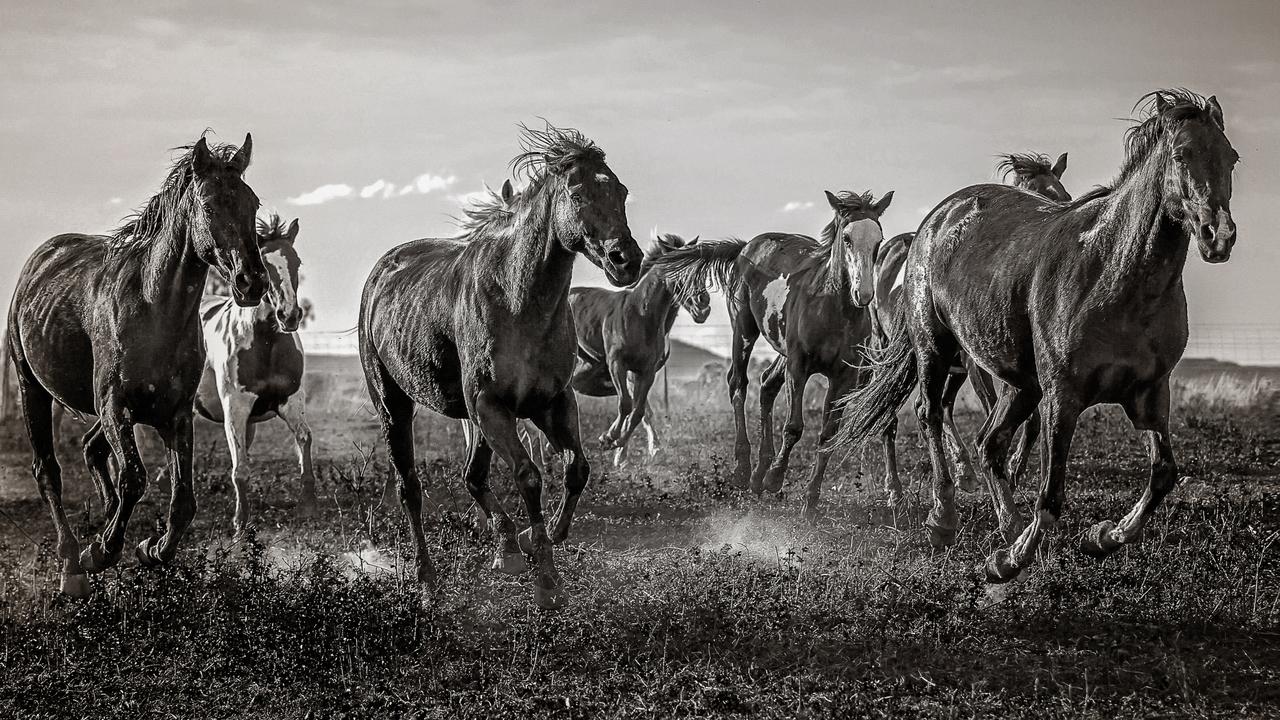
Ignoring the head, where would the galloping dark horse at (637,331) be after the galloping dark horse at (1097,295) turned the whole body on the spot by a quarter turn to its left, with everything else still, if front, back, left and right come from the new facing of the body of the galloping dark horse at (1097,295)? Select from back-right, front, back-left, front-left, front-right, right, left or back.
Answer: left

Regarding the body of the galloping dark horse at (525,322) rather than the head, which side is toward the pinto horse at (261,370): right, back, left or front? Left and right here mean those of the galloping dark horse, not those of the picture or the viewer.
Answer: back

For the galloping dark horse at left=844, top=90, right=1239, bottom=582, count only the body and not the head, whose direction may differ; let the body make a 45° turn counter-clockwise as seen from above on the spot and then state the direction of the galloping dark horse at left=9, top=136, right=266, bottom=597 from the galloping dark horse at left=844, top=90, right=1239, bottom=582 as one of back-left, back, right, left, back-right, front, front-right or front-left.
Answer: back

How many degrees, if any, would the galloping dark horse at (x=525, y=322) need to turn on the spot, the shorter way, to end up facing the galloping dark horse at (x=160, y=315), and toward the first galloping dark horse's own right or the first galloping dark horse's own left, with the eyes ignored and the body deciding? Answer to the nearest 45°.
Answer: approximately 135° to the first galloping dark horse's own right

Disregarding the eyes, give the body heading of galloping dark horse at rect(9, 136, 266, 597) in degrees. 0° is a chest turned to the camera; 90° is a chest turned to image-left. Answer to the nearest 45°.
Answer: approximately 315°

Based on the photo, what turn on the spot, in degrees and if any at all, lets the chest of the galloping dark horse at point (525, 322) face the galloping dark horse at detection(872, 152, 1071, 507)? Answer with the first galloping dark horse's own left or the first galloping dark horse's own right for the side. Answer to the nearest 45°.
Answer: approximately 90° to the first galloping dark horse's own left

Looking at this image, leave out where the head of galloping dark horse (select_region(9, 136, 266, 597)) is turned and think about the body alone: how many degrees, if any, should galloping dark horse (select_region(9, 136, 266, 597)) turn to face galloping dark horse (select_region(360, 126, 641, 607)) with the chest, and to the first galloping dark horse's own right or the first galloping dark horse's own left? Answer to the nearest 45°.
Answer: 0° — it already faces it

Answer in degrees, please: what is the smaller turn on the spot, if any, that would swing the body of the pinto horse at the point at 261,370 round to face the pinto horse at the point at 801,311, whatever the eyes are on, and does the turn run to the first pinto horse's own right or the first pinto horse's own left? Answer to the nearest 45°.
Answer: approximately 45° to the first pinto horse's own left
